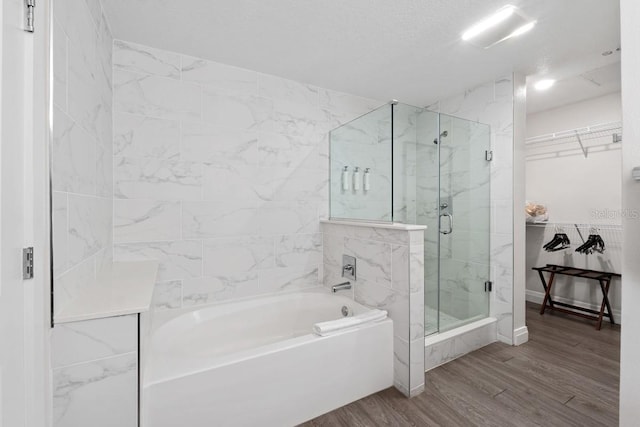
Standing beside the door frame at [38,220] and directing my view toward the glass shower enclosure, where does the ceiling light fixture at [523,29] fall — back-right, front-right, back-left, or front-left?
front-right

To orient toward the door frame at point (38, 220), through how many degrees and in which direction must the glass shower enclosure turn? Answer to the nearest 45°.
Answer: approximately 90° to its right

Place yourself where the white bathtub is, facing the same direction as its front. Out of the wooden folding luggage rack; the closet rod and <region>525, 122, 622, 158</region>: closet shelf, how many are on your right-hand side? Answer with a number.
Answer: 0

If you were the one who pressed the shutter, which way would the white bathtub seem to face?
facing the viewer and to the right of the viewer

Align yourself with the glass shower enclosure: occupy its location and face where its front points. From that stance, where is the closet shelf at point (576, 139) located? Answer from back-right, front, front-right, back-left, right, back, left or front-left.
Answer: left

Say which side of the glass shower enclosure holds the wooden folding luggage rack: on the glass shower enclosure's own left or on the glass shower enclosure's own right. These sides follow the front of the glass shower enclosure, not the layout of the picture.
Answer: on the glass shower enclosure's own left

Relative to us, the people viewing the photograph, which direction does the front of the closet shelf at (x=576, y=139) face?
facing the viewer and to the left of the viewer

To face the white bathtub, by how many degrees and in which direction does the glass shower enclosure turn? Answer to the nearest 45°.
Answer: approximately 90° to its right

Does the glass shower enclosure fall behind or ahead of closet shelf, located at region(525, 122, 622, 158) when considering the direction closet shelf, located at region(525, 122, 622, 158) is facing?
ahead

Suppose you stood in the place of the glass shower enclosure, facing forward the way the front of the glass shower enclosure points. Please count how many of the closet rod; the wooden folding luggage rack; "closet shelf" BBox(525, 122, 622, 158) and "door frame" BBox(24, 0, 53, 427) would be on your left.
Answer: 3
